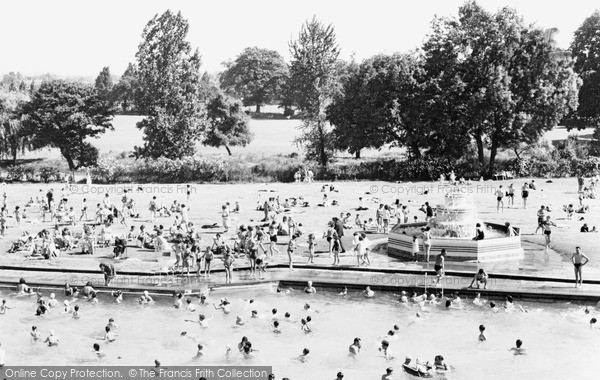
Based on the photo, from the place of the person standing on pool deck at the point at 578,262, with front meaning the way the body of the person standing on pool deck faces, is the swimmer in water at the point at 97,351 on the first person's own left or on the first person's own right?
on the first person's own right

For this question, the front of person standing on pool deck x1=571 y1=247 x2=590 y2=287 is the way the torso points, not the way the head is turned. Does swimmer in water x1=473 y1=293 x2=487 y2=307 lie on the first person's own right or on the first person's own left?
on the first person's own right

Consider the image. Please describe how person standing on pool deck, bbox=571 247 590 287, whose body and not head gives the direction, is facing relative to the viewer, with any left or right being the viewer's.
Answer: facing the viewer

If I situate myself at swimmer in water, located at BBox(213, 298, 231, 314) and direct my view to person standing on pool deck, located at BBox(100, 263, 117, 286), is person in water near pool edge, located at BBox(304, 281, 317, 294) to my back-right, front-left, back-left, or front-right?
back-right

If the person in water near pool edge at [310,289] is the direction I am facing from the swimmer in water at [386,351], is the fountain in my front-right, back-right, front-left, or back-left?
front-right

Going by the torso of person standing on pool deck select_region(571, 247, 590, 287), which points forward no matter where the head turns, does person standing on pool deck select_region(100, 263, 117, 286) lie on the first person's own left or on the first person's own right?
on the first person's own right

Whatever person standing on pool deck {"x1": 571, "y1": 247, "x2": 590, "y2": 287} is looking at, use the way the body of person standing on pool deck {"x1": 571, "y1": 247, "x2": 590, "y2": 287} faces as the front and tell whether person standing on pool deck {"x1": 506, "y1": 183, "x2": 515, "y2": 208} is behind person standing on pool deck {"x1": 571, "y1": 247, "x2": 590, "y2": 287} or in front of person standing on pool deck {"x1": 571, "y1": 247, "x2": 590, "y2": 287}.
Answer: behind

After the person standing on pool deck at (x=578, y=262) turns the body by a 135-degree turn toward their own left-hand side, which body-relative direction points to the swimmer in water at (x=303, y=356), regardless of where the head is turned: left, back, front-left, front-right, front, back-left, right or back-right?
back

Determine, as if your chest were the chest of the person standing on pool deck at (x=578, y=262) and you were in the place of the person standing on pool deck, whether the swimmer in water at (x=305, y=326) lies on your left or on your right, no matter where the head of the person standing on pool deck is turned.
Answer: on your right

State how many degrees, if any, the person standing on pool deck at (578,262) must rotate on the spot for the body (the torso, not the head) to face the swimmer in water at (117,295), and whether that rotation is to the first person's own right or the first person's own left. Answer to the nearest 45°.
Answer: approximately 90° to the first person's own right

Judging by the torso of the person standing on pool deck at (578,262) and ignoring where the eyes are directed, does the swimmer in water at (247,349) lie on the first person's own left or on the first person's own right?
on the first person's own right

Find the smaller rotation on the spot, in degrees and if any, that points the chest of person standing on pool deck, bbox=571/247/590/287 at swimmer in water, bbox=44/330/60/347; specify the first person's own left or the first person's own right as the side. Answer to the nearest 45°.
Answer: approximately 45° to the first person's own right

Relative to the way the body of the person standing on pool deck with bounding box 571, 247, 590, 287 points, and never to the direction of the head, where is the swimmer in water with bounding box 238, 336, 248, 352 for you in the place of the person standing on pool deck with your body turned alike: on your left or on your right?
on your right

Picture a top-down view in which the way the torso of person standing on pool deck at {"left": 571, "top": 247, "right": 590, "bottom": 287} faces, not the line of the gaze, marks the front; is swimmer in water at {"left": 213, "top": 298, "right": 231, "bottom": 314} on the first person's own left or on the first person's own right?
on the first person's own right

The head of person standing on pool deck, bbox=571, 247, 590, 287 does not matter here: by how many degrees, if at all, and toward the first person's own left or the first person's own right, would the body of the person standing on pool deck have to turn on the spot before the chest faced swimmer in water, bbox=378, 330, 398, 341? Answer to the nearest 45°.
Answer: approximately 45° to the first person's own right

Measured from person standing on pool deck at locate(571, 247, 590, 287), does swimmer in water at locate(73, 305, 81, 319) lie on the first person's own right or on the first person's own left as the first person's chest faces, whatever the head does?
on the first person's own right

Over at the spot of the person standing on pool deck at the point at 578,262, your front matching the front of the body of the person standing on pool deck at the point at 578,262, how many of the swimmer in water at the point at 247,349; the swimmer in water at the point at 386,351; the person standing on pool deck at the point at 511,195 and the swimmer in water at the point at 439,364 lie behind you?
1

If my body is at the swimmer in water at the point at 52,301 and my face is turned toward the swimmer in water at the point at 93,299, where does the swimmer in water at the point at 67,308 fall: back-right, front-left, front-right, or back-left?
front-right

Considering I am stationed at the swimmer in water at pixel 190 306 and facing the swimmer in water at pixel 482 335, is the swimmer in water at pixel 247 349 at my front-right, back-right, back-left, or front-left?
front-right

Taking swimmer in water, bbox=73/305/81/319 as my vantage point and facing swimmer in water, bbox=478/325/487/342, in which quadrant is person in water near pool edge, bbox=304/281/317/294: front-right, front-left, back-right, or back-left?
front-left
